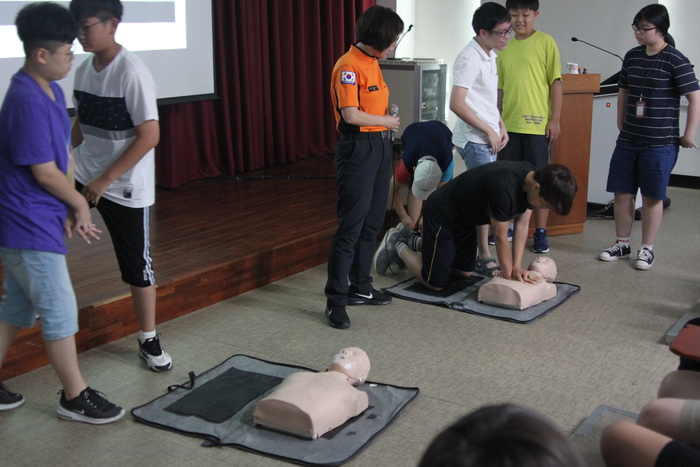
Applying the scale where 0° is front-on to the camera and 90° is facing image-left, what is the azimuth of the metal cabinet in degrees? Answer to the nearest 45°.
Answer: approximately 315°

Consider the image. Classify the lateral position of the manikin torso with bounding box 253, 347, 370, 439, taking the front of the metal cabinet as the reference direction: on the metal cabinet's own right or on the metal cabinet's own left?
on the metal cabinet's own right

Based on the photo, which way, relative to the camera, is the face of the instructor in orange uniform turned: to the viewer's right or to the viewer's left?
to the viewer's right

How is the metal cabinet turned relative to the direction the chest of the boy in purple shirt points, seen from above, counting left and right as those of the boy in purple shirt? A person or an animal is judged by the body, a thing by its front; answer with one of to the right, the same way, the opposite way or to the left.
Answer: to the right

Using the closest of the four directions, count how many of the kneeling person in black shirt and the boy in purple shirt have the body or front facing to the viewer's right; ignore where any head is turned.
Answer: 2

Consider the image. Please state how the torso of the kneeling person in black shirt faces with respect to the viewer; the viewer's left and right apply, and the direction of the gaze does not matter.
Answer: facing to the right of the viewer

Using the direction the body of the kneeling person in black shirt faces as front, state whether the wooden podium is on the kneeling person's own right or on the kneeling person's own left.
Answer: on the kneeling person's own left

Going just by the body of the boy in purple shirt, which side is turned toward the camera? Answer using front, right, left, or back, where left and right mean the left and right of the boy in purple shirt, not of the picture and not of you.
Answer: right

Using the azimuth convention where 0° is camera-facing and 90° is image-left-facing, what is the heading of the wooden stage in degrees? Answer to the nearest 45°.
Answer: approximately 315°

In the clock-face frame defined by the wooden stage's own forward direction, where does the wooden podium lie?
The wooden podium is roughly at 10 o'clock from the wooden stage.

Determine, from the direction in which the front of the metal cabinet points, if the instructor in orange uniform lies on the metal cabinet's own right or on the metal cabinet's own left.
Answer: on the metal cabinet's own right

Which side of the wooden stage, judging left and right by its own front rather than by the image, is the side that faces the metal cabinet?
left

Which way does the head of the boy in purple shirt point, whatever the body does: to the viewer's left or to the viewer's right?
to the viewer's right

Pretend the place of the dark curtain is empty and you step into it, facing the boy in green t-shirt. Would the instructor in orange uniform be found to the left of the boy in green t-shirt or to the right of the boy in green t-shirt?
right
